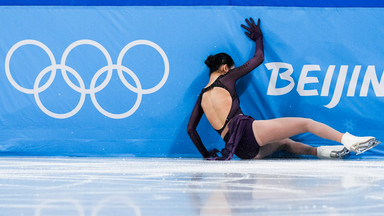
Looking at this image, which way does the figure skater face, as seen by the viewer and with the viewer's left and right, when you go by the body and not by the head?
facing away from the viewer and to the right of the viewer

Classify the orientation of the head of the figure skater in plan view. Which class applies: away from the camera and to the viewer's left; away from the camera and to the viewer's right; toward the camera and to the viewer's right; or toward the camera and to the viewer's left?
away from the camera and to the viewer's right
